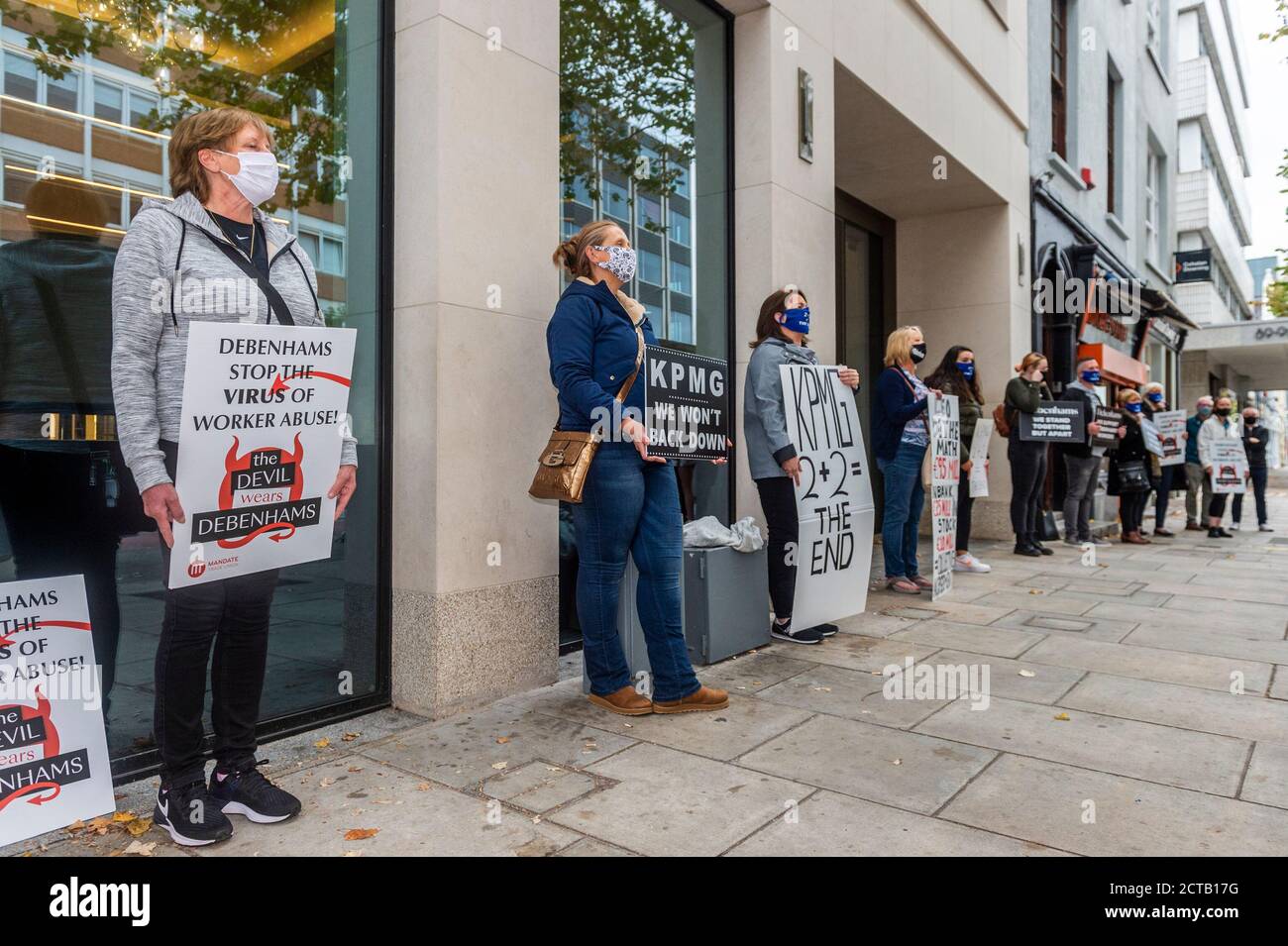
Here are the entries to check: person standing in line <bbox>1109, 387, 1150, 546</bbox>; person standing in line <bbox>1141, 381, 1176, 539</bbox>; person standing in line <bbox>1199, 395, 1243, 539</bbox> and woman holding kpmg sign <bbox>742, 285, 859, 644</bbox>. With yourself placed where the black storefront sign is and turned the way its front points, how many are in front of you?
4

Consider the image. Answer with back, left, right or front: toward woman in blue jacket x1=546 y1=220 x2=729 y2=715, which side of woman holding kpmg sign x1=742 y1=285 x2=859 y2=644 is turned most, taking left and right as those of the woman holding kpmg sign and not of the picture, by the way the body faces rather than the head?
right

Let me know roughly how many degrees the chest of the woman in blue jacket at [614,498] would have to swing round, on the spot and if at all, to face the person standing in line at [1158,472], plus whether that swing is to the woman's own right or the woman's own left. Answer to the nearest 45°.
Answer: approximately 45° to the woman's own left

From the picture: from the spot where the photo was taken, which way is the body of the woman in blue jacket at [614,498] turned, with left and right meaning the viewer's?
facing to the right of the viewer

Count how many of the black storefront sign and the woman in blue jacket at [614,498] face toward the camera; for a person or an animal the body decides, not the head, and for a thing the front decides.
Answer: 1

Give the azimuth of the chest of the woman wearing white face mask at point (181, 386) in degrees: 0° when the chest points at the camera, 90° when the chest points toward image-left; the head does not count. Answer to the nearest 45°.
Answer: approximately 315°

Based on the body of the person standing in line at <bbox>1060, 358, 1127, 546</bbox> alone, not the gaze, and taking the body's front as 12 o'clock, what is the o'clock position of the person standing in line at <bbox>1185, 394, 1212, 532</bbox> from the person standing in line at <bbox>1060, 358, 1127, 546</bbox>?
the person standing in line at <bbox>1185, 394, 1212, 532</bbox> is roughly at 8 o'clock from the person standing in line at <bbox>1060, 358, 1127, 546</bbox>.

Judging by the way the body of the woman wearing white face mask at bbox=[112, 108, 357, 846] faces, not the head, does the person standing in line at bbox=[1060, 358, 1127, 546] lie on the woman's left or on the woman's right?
on the woman's left

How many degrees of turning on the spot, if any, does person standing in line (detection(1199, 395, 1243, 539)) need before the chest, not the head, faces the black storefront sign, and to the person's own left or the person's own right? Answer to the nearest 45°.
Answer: approximately 135° to the person's own left

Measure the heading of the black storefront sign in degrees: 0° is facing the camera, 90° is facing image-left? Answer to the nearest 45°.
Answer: approximately 0°

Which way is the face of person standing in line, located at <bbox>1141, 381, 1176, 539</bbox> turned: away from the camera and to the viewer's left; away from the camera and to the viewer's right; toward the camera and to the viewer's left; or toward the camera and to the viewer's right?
toward the camera and to the viewer's right
